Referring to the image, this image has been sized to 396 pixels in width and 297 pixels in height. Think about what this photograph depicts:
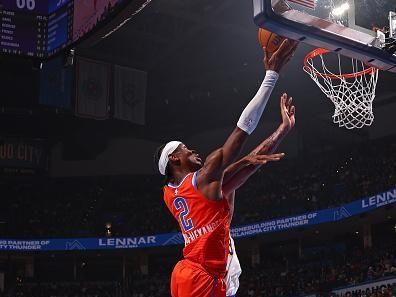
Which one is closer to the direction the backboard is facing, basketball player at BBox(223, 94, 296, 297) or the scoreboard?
the scoreboard

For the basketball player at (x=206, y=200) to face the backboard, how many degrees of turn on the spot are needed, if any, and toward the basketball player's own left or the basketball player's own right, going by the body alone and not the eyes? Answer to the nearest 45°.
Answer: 0° — they already face it

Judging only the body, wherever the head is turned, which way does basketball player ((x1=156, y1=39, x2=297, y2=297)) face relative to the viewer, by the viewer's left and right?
facing away from the viewer and to the right of the viewer

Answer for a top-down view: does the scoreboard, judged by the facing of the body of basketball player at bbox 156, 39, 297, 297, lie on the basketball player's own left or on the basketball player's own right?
on the basketball player's own left

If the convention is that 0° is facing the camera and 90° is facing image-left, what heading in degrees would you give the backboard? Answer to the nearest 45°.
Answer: approximately 135°

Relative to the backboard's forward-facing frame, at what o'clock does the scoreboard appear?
The scoreboard is roughly at 12 o'clock from the backboard.
